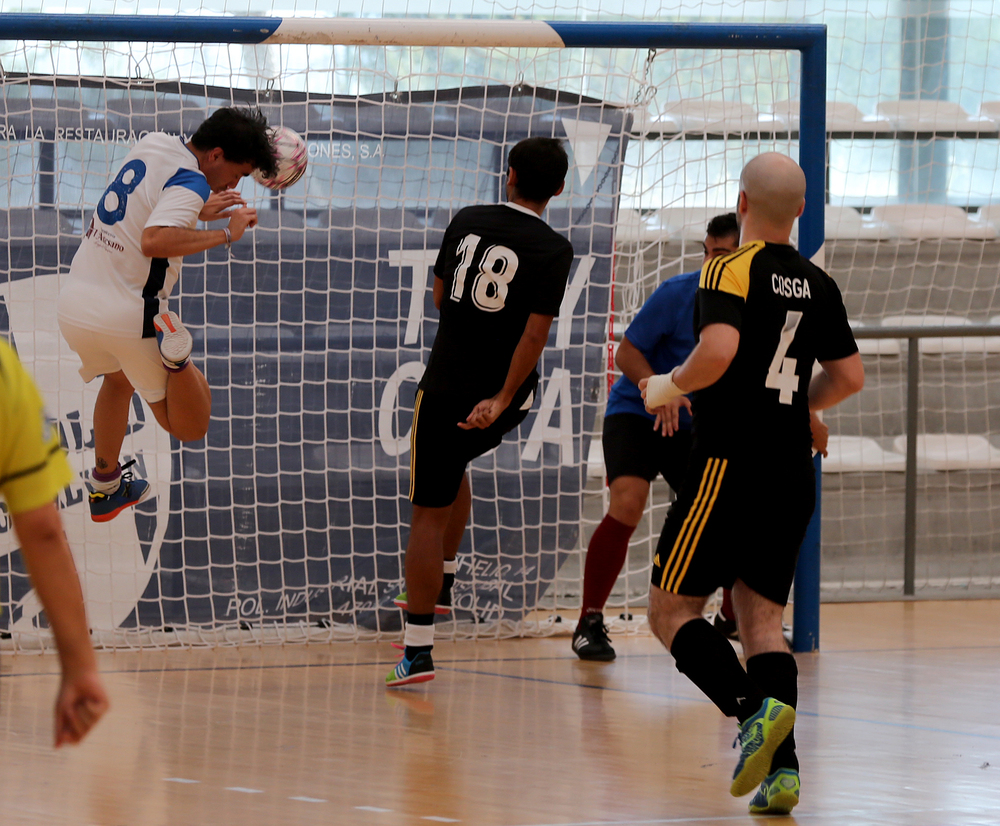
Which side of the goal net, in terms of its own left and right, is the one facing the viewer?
front

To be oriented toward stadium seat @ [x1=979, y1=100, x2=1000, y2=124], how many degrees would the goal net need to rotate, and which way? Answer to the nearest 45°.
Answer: approximately 135° to its left

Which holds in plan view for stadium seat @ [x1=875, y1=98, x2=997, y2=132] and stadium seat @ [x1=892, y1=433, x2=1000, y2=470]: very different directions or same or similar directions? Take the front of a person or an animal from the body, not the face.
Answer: same or similar directions

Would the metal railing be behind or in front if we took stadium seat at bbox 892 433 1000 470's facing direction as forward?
in front

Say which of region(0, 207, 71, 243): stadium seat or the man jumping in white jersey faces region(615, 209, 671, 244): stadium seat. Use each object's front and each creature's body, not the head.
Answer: the man jumping in white jersey

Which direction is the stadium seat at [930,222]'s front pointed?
toward the camera

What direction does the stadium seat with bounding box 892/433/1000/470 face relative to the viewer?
toward the camera

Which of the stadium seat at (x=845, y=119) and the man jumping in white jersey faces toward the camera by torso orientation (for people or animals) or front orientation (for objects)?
the stadium seat

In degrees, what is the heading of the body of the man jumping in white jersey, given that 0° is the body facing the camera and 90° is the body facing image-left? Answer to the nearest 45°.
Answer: approximately 225°

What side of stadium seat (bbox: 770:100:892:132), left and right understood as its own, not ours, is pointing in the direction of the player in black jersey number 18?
front

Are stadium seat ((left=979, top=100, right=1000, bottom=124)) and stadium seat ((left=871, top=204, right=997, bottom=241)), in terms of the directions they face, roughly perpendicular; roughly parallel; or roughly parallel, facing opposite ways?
roughly parallel

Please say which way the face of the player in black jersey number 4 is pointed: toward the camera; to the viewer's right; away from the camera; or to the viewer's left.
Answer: away from the camera

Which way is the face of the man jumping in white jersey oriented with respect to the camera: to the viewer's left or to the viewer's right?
to the viewer's right

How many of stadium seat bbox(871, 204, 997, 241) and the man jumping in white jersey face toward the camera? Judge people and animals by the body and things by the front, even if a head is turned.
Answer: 1

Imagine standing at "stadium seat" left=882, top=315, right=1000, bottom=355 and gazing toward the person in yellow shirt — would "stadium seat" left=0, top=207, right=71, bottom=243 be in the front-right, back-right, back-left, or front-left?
front-right
